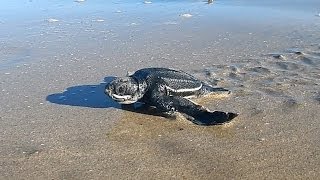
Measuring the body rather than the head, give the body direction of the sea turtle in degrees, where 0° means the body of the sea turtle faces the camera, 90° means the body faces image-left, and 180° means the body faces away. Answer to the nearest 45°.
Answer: approximately 90°
